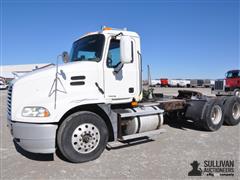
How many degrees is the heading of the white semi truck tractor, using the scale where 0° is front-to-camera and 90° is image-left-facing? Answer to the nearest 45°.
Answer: approximately 45°

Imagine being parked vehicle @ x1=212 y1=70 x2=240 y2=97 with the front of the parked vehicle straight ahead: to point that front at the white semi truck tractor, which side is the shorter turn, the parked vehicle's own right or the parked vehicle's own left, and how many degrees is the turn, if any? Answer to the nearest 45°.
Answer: approximately 45° to the parked vehicle's own left

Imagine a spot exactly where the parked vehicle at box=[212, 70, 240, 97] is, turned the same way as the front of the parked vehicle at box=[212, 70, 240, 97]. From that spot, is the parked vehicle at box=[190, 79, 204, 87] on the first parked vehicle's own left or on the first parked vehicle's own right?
on the first parked vehicle's own right

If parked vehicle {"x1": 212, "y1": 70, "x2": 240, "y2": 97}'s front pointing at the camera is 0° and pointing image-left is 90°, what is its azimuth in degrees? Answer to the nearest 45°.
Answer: approximately 45°

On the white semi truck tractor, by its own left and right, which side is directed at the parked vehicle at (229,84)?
back

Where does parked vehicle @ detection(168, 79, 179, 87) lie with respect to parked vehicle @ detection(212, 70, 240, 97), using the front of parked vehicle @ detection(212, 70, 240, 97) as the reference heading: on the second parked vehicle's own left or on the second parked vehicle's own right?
on the second parked vehicle's own right
